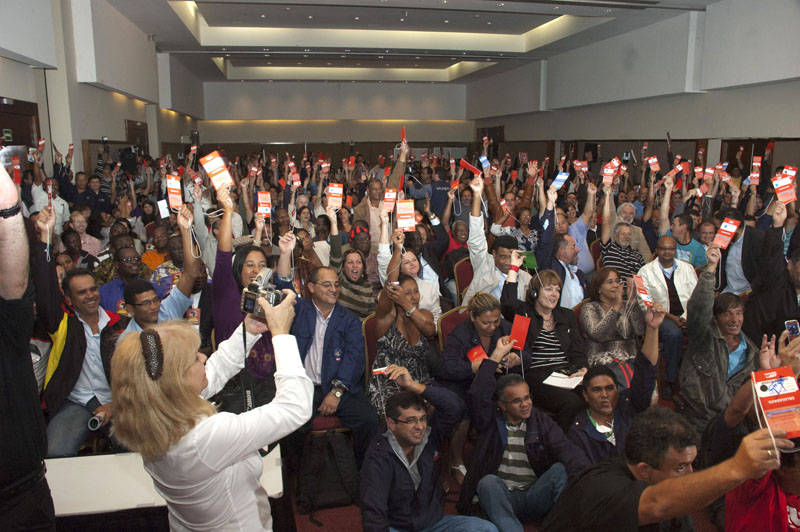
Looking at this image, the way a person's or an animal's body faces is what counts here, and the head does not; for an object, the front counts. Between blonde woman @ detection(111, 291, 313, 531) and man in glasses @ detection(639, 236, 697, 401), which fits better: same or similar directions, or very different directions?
very different directions

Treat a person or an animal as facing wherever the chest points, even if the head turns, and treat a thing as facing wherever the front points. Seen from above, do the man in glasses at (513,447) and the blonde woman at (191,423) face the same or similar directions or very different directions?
very different directions

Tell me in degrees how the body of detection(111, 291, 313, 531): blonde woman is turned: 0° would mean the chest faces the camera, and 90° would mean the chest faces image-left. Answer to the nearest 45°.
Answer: approximately 225°

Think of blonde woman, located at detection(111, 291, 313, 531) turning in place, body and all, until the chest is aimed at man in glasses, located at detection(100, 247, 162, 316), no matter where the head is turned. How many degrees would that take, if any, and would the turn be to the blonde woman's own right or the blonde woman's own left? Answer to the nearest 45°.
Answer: approximately 45° to the blonde woman's own left

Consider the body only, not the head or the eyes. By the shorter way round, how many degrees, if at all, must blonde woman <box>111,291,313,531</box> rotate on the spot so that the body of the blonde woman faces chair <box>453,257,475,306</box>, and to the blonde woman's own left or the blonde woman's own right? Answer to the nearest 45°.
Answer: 0° — they already face it

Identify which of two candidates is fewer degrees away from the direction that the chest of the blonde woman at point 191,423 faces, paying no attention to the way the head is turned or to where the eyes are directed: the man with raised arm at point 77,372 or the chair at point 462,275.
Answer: the chair

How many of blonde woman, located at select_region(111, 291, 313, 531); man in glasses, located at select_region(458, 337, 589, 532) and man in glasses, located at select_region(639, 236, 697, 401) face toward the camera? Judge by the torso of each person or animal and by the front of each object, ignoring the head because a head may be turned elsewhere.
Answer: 2

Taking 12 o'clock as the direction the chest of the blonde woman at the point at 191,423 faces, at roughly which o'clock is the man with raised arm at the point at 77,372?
The man with raised arm is roughly at 10 o'clock from the blonde woman.

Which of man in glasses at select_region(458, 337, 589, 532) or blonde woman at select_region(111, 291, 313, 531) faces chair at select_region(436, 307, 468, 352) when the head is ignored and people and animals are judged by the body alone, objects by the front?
the blonde woman

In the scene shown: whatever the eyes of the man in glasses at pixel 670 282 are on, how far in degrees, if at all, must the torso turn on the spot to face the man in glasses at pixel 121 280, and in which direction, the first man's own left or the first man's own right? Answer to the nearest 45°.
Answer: approximately 45° to the first man's own right
